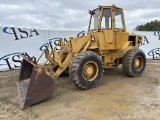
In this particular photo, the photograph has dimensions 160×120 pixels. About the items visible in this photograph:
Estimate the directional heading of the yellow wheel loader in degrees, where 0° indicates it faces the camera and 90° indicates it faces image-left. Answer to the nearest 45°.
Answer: approximately 45°

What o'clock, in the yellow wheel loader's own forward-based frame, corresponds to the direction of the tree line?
The tree line is roughly at 5 o'clock from the yellow wheel loader.
